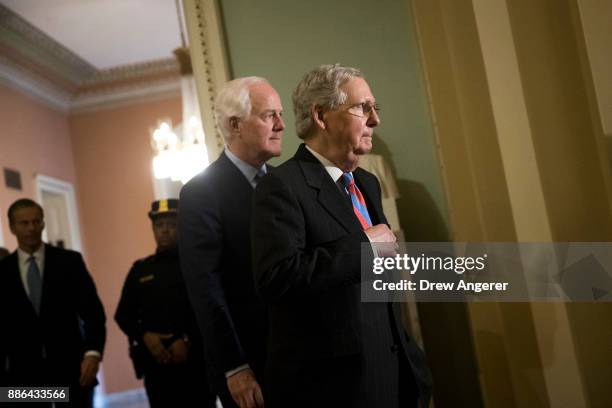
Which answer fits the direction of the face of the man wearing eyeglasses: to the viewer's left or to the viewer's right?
to the viewer's right

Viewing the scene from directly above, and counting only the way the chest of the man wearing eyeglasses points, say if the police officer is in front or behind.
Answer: behind

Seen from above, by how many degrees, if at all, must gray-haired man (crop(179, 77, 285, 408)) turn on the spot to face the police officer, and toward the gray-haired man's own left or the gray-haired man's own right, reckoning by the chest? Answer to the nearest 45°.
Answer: approximately 90° to the gray-haired man's own left

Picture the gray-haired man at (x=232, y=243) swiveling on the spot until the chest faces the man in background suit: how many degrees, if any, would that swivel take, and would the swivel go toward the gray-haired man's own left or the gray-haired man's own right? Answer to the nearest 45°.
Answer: approximately 135° to the gray-haired man's own left

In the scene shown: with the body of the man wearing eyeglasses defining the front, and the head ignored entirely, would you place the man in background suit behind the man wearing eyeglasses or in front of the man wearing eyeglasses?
behind

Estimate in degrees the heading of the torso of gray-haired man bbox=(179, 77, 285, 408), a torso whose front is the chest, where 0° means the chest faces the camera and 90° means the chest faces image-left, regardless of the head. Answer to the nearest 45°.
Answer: approximately 270°

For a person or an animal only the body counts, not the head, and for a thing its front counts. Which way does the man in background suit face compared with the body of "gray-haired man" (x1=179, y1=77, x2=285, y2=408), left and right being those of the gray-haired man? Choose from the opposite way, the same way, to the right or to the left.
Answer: to the right

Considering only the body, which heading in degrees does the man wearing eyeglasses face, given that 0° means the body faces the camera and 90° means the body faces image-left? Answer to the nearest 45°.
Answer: approximately 315°
